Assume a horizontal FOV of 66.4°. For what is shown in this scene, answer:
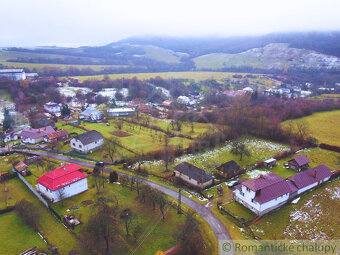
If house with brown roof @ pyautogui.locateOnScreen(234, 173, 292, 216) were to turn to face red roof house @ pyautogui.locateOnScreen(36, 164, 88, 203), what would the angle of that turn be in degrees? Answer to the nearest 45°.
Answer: approximately 45° to its right

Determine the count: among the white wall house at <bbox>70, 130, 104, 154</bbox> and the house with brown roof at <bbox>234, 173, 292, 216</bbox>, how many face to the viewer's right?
0

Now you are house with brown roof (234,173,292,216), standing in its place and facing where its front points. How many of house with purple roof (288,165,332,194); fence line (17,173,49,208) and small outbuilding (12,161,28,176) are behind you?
1

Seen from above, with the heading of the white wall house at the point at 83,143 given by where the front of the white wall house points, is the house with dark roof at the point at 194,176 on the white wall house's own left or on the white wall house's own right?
on the white wall house's own left

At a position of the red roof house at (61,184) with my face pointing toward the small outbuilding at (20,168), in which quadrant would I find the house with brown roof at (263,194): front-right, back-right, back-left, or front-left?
back-right

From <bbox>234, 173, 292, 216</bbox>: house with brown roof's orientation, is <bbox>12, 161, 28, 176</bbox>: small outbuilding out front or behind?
out front

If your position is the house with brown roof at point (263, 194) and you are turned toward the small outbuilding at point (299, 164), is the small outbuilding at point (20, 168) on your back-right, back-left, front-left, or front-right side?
back-left

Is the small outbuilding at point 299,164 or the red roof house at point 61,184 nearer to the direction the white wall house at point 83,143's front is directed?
the red roof house

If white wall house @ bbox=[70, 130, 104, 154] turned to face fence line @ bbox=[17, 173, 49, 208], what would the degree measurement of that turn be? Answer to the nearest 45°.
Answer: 0° — it already faces it

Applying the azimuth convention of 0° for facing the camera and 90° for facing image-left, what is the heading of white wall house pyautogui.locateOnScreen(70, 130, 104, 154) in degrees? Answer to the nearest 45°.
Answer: approximately 45°

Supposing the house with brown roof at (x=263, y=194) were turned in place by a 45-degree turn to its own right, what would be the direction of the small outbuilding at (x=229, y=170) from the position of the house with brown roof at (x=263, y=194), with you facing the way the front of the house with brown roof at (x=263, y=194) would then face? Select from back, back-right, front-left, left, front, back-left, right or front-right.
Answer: front-right

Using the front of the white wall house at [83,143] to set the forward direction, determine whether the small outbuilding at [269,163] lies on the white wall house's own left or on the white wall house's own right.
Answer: on the white wall house's own left

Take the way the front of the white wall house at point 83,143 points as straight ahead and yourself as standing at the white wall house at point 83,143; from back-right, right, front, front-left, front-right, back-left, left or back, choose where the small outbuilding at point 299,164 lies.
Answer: left

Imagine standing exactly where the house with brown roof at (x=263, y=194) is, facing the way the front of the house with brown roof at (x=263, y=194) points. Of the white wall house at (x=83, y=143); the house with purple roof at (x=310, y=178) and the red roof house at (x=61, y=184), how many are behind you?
1

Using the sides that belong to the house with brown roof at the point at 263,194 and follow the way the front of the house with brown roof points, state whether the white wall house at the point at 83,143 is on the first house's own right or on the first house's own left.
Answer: on the first house's own right

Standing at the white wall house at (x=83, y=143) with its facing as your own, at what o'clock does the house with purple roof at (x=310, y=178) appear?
The house with purple roof is roughly at 9 o'clock from the white wall house.
